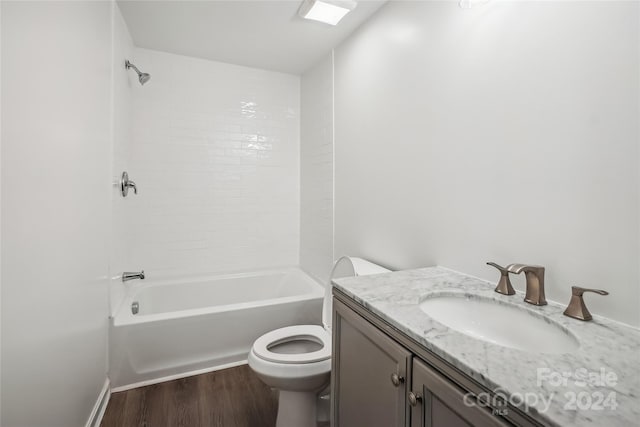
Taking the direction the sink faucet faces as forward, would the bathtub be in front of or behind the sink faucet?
in front

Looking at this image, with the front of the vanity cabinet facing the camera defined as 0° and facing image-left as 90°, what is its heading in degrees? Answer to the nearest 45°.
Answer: approximately 45°
